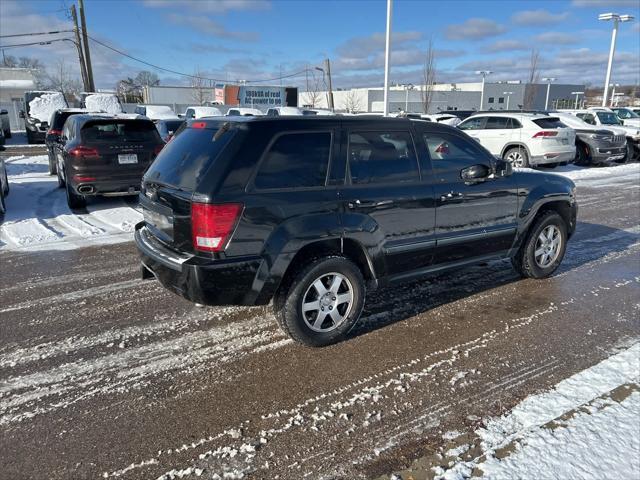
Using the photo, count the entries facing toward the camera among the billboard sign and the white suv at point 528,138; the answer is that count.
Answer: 1

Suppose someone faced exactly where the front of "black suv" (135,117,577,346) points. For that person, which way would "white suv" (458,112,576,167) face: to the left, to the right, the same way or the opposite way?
to the left

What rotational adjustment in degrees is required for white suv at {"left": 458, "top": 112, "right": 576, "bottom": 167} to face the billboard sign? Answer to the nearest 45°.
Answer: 0° — it already faces it

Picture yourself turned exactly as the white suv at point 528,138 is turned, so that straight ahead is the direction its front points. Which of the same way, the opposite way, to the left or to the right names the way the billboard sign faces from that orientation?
the opposite way

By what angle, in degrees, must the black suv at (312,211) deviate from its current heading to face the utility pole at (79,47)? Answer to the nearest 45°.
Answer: approximately 90° to its left

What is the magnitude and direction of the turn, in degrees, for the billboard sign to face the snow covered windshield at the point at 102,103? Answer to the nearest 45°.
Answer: approximately 45° to its right

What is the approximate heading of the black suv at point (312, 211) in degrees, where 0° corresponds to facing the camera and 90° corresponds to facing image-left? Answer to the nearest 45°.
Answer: approximately 225°

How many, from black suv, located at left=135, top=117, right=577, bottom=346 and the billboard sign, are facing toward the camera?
1

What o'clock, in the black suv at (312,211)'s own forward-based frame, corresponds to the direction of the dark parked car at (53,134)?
The dark parked car is roughly at 9 o'clock from the black suv.

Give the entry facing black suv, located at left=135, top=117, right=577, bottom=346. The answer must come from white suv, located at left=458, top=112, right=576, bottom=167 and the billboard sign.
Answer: the billboard sign

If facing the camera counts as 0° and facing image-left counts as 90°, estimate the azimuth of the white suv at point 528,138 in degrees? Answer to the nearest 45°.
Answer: approximately 135°

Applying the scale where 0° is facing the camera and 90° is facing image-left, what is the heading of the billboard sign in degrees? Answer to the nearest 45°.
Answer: approximately 0°
